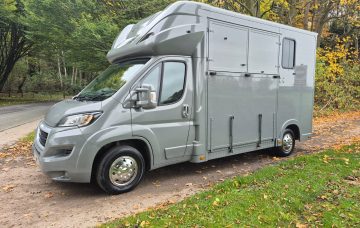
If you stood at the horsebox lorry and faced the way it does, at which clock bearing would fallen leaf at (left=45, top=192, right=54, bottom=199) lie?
The fallen leaf is roughly at 1 o'clock from the horsebox lorry.

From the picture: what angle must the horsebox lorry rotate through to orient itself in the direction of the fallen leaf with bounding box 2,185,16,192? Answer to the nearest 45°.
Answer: approximately 45° to its right

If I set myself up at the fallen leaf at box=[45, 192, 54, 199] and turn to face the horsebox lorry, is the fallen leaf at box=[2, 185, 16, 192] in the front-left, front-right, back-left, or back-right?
back-left

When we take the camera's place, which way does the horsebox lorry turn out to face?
facing the viewer and to the left of the viewer
